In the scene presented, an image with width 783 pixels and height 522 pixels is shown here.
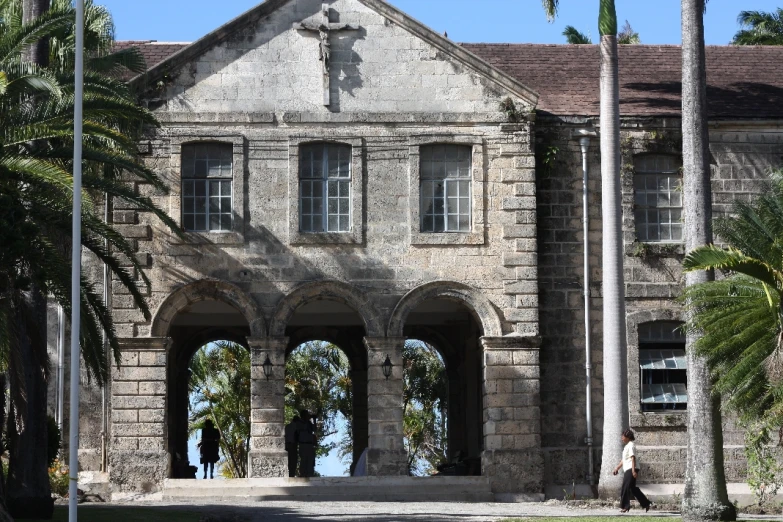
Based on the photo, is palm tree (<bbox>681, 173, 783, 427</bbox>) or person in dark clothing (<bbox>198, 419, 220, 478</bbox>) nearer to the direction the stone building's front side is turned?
the palm tree

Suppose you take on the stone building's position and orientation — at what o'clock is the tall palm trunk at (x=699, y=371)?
The tall palm trunk is roughly at 11 o'clock from the stone building.

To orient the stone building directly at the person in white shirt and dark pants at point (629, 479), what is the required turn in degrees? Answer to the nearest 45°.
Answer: approximately 45° to its left

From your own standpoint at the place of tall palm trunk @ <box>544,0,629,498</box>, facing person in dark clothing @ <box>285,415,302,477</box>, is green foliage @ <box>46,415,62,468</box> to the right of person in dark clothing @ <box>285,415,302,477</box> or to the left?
left

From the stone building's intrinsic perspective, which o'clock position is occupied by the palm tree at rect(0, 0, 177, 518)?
The palm tree is roughly at 1 o'clock from the stone building.

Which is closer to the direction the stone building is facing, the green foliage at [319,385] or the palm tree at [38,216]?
the palm tree

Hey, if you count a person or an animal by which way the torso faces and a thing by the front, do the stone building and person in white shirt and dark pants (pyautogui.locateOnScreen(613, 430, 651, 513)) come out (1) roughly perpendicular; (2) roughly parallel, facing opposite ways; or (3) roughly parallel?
roughly perpendicular

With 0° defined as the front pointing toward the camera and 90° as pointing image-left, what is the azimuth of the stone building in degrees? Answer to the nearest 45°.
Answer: approximately 0°
